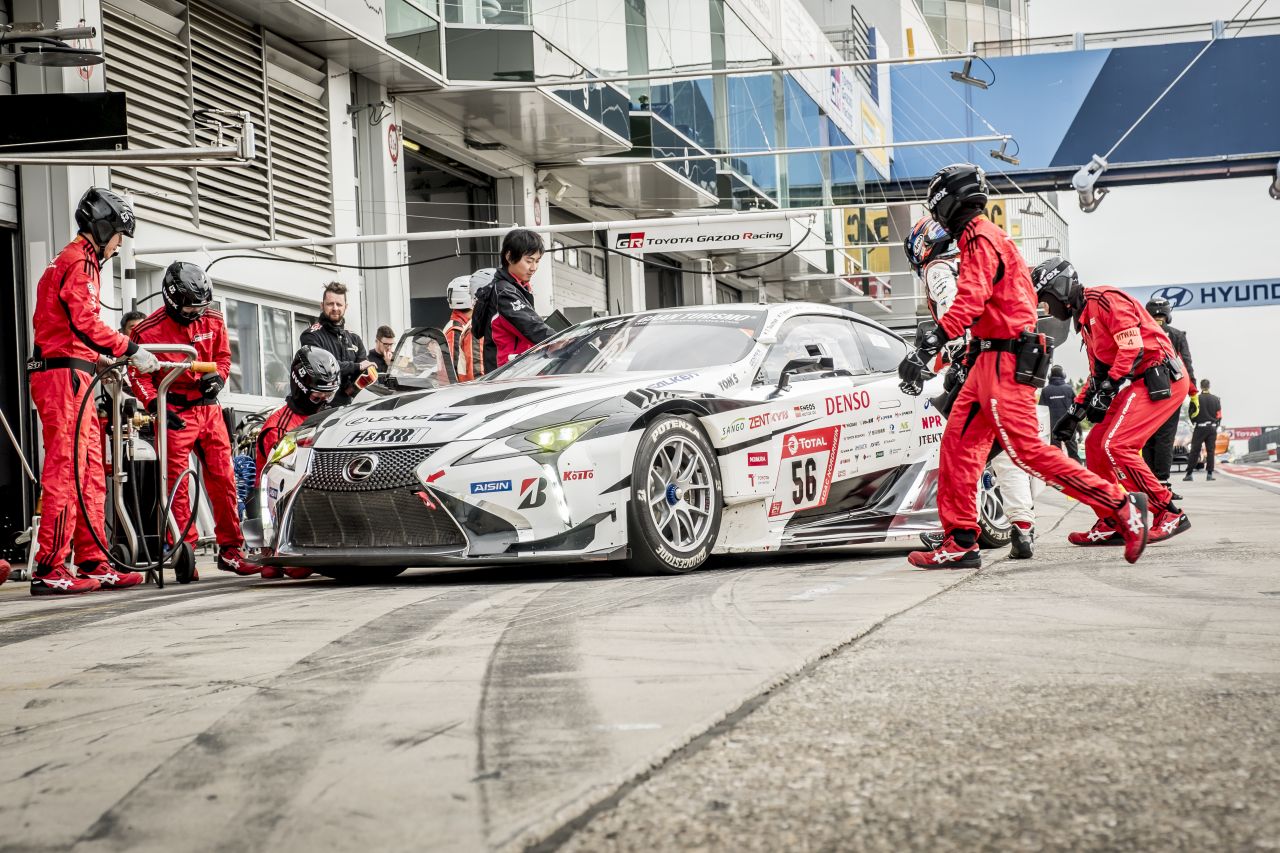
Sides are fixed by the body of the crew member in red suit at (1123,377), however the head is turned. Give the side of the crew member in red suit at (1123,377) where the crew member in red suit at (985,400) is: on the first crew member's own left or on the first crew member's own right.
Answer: on the first crew member's own left

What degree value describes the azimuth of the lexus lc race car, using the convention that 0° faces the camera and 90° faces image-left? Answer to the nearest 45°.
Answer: approximately 45°

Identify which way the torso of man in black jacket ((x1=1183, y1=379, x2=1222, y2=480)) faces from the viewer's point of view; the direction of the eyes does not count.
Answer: away from the camera

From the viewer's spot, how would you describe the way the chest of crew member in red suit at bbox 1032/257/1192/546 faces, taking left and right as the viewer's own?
facing to the left of the viewer

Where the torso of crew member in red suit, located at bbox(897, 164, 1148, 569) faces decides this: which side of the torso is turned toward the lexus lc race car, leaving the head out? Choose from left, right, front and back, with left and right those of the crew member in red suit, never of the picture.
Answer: front

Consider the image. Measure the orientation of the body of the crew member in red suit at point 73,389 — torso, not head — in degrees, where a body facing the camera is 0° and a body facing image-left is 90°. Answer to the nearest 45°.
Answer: approximately 270°

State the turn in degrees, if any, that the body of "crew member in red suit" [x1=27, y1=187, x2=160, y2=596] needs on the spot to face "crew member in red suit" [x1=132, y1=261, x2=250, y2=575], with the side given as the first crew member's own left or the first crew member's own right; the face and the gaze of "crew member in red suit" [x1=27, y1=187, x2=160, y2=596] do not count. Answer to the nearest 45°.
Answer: approximately 45° to the first crew member's own left

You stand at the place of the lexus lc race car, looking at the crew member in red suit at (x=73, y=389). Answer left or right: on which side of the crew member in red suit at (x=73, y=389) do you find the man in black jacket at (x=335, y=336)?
right

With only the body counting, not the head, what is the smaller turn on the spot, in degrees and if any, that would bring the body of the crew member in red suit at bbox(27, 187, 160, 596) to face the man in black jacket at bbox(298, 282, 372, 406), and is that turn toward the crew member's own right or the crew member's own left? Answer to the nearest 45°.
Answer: approximately 45° to the crew member's own left

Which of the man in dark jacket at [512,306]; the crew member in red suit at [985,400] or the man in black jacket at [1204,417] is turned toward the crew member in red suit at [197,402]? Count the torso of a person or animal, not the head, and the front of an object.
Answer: the crew member in red suit at [985,400]
